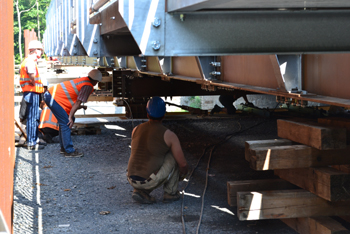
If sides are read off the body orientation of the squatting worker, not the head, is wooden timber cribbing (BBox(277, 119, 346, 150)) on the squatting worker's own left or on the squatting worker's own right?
on the squatting worker's own right

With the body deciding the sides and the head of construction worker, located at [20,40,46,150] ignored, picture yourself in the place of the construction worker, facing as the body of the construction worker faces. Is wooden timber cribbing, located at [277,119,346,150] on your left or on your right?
on your right

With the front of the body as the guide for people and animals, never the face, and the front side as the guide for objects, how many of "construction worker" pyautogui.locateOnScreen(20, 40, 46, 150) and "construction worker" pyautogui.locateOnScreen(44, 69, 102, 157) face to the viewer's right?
2

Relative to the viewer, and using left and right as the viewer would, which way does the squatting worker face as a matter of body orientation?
facing away from the viewer and to the right of the viewer

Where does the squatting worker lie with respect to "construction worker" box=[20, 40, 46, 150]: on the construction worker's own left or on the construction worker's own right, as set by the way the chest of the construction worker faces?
on the construction worker's own right

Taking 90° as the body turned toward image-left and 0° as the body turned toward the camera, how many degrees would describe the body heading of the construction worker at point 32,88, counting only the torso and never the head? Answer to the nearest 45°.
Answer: approximately 270°

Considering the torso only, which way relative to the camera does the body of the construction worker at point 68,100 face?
to the viewer's right
